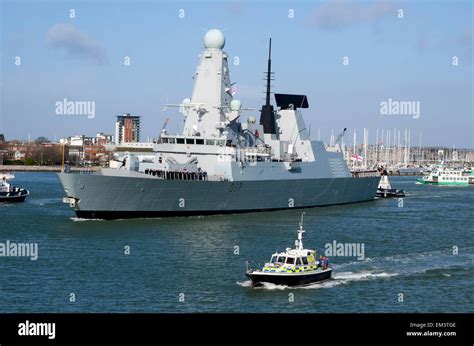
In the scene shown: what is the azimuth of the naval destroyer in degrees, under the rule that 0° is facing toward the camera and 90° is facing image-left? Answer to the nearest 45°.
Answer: approximately 45°

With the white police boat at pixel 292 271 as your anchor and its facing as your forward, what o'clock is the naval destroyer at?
The naval destroyer is roughly at 4 o'clock from the white police boat.

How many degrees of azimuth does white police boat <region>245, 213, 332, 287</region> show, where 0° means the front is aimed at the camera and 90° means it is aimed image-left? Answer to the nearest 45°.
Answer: approximately 45°

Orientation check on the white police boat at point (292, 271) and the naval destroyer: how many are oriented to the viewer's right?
0

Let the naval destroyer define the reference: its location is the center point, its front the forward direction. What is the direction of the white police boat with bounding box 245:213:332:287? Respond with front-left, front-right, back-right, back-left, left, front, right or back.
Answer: front-left

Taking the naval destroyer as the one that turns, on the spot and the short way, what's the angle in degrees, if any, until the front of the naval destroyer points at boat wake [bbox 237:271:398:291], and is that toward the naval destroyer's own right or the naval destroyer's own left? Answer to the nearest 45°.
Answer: approximately 45° to the naval destroyer's own left
